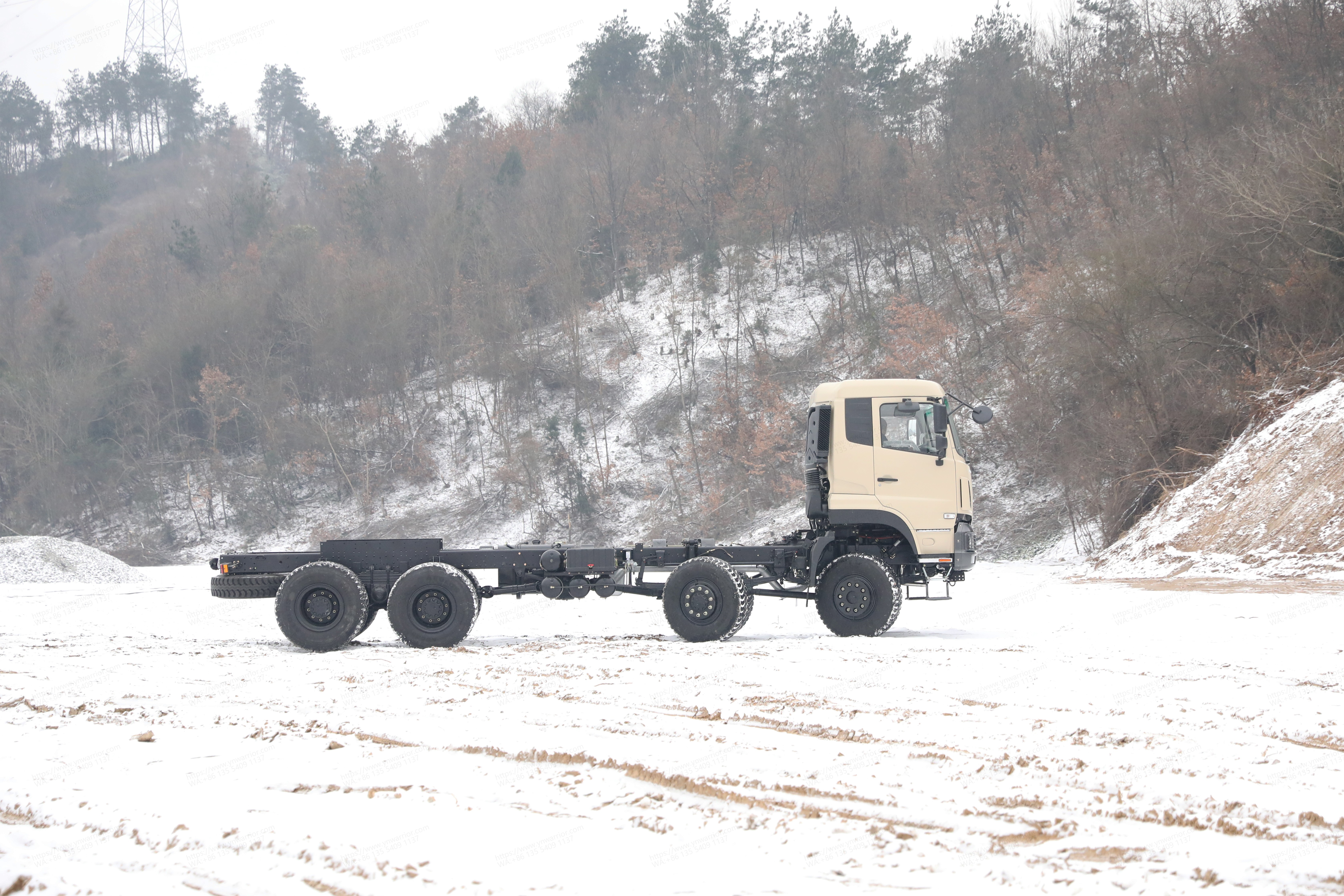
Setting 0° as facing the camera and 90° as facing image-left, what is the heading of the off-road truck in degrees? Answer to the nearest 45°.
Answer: approximately 270°
